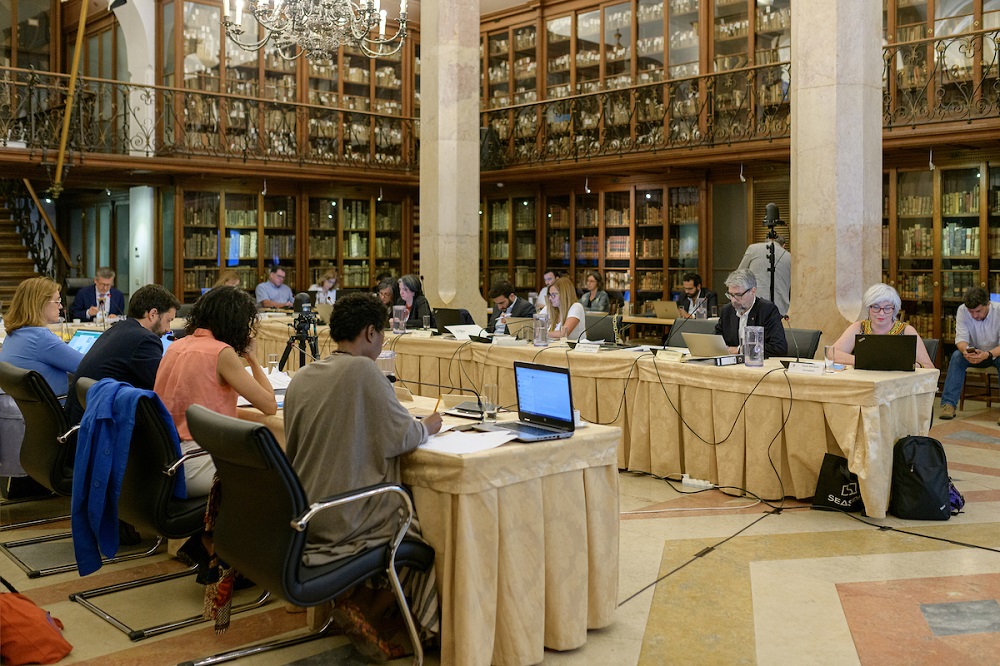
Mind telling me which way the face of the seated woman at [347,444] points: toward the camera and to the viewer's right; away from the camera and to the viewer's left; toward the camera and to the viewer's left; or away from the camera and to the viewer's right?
away from the camera and to the viewer's right

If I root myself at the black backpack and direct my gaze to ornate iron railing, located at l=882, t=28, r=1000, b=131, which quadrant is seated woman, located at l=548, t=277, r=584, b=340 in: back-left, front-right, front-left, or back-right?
front-left

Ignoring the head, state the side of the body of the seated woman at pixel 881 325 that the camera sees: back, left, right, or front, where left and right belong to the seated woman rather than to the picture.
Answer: front

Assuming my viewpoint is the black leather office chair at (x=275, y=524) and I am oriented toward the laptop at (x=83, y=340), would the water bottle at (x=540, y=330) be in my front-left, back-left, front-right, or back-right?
front-right

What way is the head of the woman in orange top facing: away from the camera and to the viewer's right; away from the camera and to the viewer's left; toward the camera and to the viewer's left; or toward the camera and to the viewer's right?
away from the camera and to the viewer's right

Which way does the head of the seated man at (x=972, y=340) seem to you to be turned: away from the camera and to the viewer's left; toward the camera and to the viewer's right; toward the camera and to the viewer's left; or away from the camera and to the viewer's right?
toward the camera and to the viewer's left

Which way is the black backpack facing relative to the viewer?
toward the camera

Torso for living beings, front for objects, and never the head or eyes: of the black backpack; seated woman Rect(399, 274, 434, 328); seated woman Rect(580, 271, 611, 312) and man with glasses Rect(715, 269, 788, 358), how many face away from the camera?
0

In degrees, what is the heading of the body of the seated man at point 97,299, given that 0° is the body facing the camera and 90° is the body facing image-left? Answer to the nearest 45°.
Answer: approximately 0°

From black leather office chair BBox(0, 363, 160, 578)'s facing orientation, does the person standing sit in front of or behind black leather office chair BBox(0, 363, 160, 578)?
in front

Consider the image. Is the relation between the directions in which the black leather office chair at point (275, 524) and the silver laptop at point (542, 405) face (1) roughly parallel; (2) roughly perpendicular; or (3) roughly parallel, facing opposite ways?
roughly parallel, facing opposite ways

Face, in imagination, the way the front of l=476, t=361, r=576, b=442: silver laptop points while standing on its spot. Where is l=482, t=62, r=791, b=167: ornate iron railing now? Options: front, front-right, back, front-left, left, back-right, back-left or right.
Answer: back-right

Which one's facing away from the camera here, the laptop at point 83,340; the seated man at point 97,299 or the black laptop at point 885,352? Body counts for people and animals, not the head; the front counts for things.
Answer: the black laptop

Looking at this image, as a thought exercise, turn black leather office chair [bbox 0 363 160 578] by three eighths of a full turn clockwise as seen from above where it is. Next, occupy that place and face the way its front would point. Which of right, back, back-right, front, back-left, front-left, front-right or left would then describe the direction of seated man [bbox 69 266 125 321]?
back
